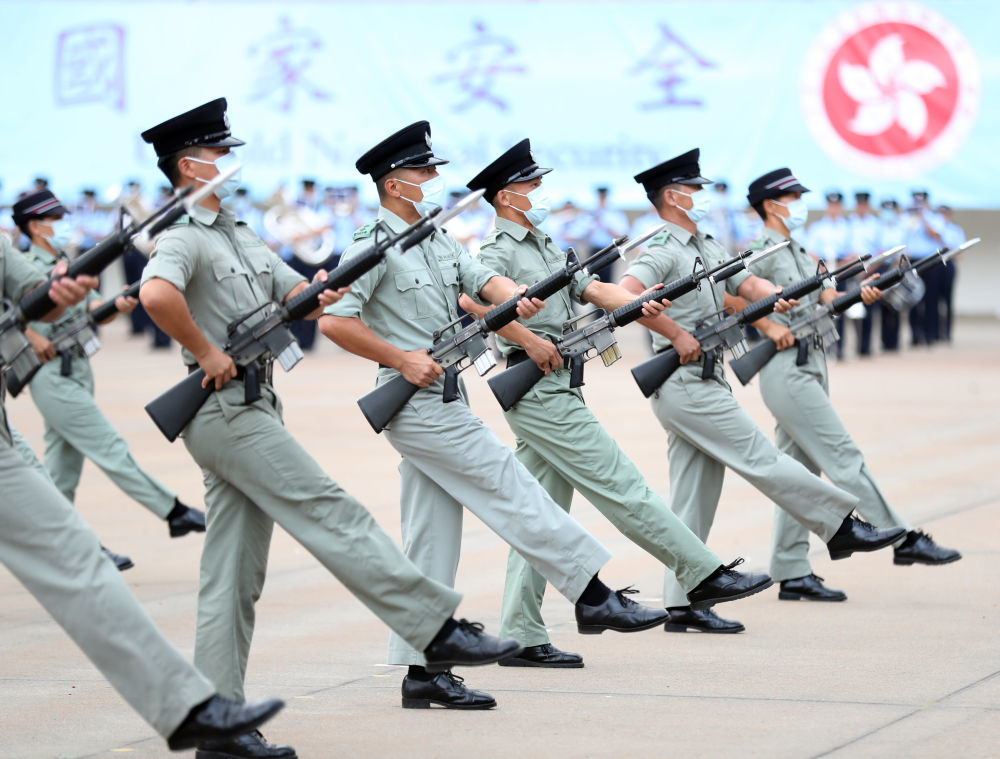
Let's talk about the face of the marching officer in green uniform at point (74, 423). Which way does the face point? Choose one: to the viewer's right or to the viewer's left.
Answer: to the viewer's right

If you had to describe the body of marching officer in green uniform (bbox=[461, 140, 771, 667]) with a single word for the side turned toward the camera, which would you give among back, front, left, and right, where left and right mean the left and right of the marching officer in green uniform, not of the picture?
right

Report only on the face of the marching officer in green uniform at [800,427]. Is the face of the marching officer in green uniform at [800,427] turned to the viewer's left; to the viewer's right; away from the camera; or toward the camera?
to the viewer's right

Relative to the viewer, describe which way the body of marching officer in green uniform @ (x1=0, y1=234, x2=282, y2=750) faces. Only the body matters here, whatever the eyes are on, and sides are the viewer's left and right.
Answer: facing to the right of the viewer

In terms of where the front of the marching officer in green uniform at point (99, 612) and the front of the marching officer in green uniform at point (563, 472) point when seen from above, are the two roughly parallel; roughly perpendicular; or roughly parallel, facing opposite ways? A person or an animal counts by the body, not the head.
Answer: roughly parallel

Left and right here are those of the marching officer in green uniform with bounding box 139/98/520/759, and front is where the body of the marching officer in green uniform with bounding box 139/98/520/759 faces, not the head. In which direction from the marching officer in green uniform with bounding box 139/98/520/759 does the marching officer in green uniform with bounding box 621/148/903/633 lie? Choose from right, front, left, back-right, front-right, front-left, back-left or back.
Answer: front-left

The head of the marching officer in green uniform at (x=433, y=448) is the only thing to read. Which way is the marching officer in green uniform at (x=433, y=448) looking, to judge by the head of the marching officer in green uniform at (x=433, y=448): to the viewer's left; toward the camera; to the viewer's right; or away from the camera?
to the viewer's right

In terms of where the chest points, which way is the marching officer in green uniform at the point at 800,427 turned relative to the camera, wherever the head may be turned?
to the viewer's right

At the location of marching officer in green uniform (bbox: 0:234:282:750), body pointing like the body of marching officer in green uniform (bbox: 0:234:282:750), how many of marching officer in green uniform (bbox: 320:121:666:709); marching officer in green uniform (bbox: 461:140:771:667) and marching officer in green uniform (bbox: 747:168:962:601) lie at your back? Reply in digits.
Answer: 0

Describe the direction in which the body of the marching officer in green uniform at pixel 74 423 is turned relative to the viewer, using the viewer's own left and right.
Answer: facing to the right of the viewer

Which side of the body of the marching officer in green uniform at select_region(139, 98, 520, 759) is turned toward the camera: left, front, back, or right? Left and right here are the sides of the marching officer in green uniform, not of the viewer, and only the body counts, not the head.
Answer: right

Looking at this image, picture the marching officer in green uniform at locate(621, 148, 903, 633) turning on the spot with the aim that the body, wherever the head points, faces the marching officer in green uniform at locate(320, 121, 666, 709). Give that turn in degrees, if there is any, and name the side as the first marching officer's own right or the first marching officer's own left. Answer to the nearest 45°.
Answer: approximately 135° to the first marching officer's own right

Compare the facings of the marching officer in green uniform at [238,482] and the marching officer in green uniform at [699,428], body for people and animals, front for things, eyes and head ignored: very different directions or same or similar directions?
same or similar directions

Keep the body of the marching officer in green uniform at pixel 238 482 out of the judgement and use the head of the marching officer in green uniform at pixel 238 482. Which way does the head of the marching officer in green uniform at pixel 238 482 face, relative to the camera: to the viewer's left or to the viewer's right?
to the viewer's right

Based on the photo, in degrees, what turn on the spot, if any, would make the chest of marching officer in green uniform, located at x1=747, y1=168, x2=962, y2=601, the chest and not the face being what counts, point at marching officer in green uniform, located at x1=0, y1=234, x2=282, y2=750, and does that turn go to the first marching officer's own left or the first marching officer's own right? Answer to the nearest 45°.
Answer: approximately 135° to the first marching officer's own right

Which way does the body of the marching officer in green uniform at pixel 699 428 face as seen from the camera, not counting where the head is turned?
to the viewer's right
